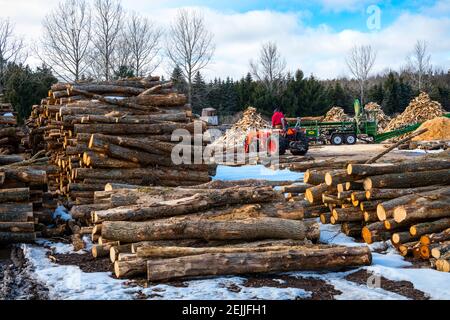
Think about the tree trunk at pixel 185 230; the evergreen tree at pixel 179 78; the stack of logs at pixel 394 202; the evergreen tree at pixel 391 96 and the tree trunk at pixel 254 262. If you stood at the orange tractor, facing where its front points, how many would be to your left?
3

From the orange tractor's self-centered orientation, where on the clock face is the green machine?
The green machine is roughly at 4 o'clock from the orange tractor.

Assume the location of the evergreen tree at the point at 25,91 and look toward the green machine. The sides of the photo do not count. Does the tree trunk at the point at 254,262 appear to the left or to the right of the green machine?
right

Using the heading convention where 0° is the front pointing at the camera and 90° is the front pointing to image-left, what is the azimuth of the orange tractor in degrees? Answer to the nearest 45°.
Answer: approximately 90°

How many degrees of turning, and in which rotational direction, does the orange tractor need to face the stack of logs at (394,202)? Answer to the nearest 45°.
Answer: approximately 90° to its left

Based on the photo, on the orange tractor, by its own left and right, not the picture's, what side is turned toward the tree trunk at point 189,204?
left

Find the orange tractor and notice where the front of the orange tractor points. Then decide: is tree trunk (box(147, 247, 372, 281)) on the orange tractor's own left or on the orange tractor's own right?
on the orange tractor's own left

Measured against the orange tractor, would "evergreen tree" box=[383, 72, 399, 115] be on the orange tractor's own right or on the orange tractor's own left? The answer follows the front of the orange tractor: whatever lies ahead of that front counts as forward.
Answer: on the orange tractor's own right
